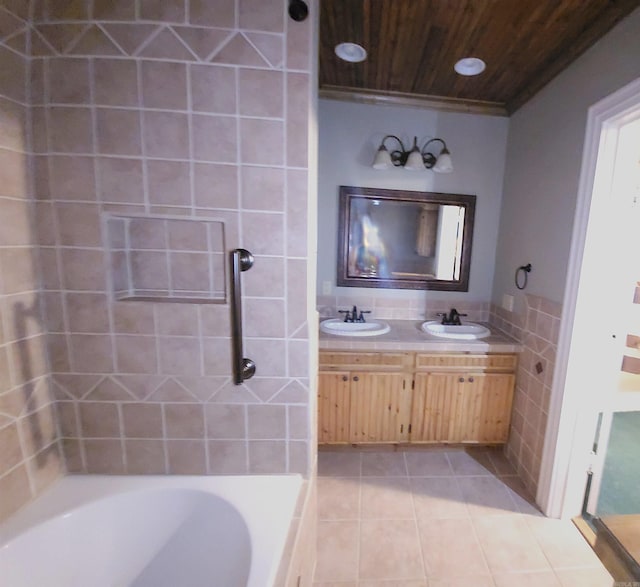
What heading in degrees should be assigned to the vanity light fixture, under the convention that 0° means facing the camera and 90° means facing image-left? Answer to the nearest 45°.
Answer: approximately 0°

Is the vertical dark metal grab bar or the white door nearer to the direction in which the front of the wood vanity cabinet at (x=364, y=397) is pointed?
the vertical dark metal grab bar

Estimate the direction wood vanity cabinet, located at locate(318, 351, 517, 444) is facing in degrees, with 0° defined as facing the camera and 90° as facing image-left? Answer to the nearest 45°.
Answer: approximately 0°

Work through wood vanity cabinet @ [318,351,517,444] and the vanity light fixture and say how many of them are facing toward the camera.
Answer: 2

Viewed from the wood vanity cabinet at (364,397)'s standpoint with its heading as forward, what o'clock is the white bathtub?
The white bathtub is roughly at 1 o'clock from the wood vanity cabinet.

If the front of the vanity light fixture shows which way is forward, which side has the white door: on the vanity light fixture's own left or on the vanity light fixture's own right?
on the vanity light fixture's own left
